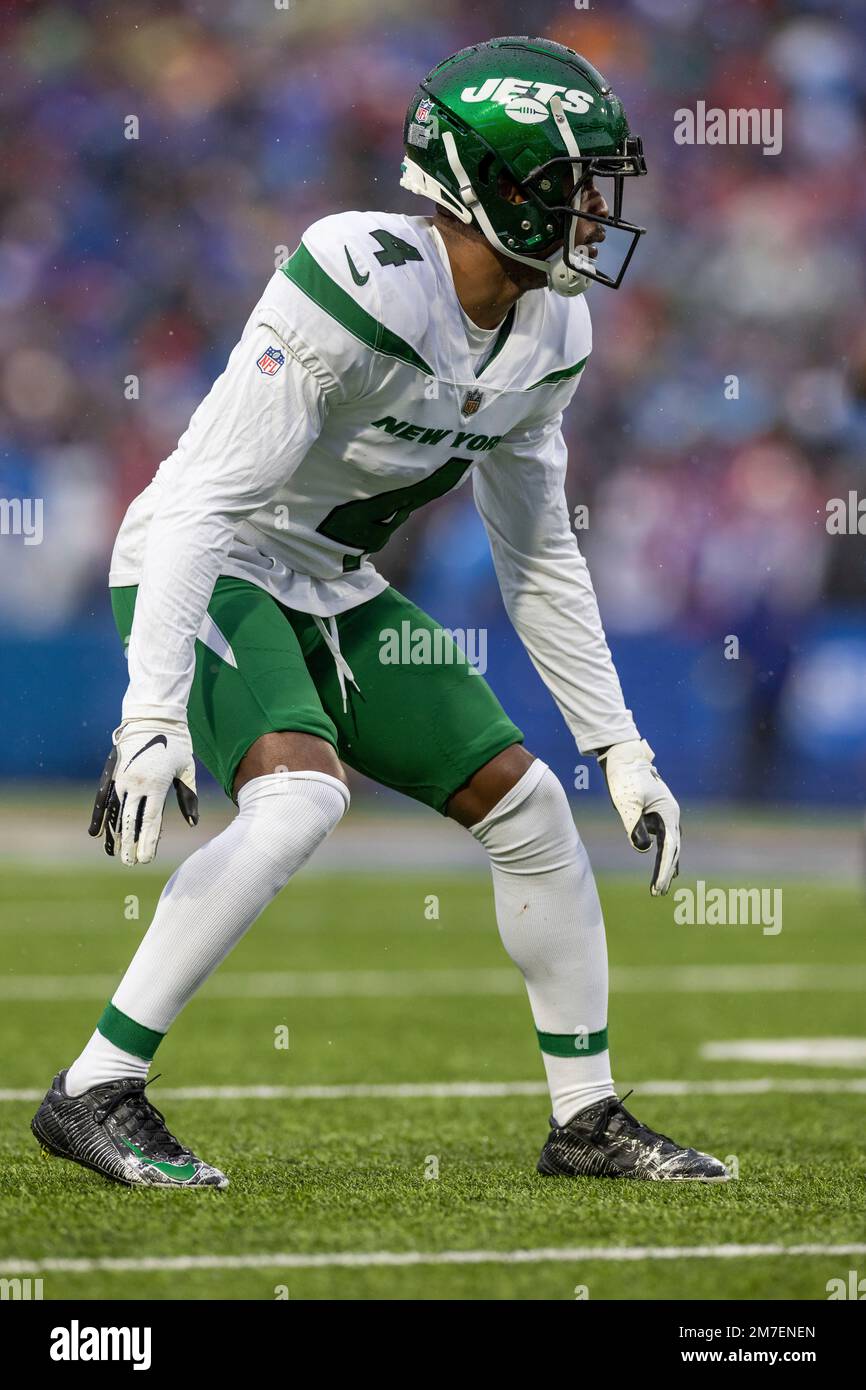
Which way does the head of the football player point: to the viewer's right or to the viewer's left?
to the viewer's right

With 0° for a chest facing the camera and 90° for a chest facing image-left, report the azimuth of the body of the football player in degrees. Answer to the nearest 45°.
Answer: approximately 315°
